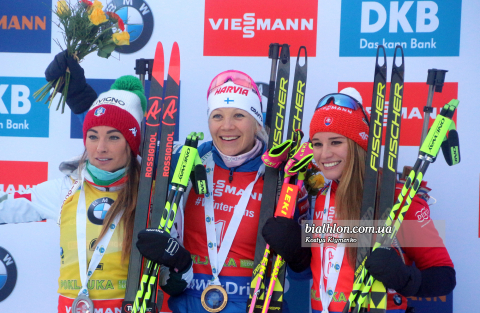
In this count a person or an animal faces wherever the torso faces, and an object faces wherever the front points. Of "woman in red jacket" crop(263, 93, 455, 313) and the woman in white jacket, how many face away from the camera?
0

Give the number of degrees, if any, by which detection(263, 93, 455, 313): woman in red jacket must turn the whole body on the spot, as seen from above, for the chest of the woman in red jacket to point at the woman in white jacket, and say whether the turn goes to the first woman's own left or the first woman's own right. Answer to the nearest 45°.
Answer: approximately 45° to the first woman's own right

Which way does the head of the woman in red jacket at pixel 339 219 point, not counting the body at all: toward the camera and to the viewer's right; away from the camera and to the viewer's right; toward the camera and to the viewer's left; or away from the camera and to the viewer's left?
toward the camera and to the viewer's left

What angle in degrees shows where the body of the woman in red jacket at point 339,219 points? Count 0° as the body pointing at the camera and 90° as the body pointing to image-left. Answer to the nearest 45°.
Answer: approximately 45°

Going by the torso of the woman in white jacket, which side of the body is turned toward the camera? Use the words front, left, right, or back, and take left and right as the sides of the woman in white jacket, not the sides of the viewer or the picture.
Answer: front

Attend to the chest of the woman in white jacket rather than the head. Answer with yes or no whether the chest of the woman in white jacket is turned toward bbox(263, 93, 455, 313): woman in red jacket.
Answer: no
